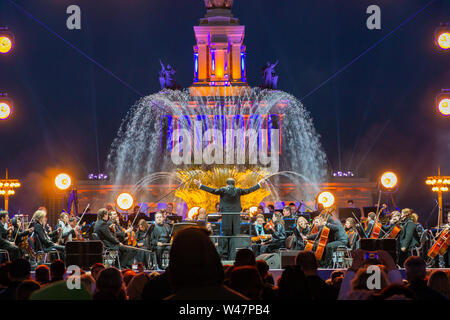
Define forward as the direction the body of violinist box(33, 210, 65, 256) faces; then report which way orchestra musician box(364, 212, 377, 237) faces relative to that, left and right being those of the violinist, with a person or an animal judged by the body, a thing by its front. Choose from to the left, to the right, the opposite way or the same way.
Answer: the opposite way

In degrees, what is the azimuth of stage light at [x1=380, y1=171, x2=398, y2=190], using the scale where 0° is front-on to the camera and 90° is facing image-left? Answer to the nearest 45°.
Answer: approximately 0°

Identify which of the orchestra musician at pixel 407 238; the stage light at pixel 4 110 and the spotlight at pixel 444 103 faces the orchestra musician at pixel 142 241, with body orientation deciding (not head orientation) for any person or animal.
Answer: the orchestra musician at pixel 407 238

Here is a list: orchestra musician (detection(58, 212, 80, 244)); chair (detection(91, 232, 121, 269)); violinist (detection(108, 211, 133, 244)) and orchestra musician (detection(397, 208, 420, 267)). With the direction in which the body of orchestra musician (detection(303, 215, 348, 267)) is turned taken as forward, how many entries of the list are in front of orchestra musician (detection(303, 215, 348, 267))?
3

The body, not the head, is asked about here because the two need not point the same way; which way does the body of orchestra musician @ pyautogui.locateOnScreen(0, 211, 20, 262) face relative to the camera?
to the viewer's right

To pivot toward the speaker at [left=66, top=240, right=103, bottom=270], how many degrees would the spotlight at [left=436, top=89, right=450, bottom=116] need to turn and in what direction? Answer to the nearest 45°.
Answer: approximately 90° to its right

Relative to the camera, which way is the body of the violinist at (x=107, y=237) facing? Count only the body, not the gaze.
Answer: to the viewer's right

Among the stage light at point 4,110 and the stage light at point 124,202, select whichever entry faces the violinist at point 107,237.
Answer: the stage light at point 124,202
